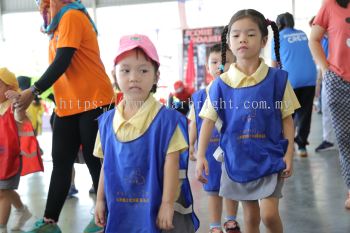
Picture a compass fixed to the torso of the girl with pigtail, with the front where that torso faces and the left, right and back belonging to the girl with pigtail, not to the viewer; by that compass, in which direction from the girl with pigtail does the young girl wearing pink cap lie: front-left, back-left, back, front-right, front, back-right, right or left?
front-right

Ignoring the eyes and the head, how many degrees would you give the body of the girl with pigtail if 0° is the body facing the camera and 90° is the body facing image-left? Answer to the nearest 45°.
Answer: approximately 0°

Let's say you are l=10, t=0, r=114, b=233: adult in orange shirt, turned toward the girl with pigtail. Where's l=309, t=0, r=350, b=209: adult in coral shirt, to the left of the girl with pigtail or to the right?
left

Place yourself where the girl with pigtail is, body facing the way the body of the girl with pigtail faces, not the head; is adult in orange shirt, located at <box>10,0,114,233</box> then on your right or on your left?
on your right

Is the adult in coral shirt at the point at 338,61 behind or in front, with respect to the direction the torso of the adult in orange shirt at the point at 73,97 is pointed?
behind

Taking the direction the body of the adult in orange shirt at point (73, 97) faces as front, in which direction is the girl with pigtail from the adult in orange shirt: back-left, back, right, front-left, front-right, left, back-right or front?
back-left

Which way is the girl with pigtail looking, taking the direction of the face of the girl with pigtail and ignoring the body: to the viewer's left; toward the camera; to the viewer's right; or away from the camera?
toward the camera

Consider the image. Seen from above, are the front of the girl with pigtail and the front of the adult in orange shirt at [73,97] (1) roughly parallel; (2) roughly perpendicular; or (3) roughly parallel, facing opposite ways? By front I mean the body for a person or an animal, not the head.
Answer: roughly perpendicular

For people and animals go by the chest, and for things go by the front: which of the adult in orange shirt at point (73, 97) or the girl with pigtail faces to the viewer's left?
the adult in orange shirt

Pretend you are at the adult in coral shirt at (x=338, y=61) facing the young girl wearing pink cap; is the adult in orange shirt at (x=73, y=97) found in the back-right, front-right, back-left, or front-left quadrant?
front-right
